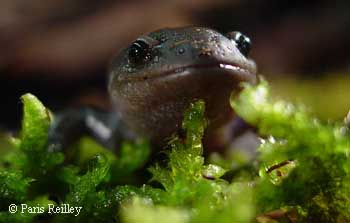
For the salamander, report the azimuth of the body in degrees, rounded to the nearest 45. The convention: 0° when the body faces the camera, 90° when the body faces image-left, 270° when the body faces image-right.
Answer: approximately 315°
